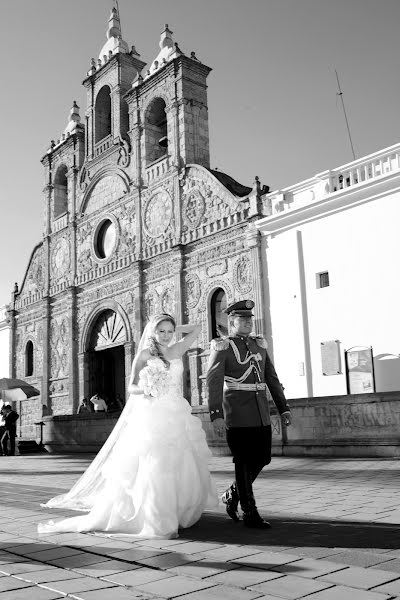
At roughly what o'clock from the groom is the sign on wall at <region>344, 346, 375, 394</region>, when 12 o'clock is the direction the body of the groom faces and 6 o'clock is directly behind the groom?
The sign on wall is roughly at 8 o'clock from the groom.

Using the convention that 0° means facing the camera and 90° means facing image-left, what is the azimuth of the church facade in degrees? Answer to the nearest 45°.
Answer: approximately 45°

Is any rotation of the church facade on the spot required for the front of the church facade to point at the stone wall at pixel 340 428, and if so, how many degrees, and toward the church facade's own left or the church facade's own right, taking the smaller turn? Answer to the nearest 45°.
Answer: approximately 45° to the church facade's own left

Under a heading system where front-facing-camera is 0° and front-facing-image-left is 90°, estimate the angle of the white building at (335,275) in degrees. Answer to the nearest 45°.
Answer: approximately 45°

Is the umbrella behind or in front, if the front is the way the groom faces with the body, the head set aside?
behind

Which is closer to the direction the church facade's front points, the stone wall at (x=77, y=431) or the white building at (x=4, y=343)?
the stone wall
